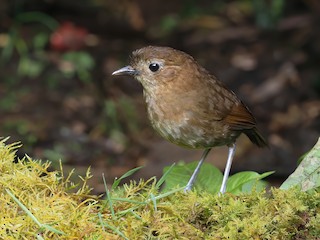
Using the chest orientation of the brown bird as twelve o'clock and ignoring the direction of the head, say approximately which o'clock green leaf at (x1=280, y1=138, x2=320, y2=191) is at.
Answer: The green leaf is roughly at 8 o'clock from the brown bird.

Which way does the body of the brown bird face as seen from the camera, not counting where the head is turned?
to the viewer's left

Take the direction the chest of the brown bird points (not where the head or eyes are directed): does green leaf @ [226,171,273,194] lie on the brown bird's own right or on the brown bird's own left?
on the brown bird's own left
